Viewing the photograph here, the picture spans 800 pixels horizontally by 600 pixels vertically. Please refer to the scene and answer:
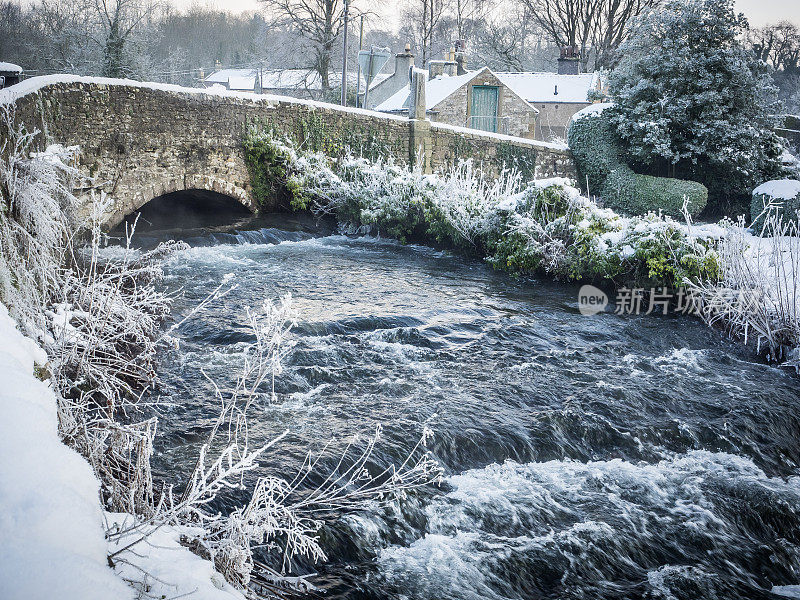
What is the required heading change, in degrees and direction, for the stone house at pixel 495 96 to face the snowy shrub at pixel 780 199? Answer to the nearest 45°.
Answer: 0° — it already faces it

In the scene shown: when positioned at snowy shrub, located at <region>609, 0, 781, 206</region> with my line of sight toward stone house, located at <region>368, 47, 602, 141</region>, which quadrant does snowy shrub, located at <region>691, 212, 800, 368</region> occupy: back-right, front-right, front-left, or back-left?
back-left

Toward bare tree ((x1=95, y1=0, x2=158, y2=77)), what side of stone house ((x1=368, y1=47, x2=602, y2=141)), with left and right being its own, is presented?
right

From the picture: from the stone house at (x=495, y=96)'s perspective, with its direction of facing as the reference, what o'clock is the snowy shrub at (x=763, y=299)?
The snowy shrub is roughly at 12 o'clock from the stone house.

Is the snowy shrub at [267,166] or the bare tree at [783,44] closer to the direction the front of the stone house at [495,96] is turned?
the snowy shrub

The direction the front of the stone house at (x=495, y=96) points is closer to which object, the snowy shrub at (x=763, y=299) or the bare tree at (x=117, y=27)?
the snowy shrub

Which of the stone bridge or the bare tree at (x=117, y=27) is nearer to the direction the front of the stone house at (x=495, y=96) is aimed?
the stone bridge

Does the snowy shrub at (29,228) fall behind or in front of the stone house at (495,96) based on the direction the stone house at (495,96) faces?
in front

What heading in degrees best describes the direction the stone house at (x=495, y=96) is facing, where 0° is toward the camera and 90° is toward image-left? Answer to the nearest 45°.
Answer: approximately 0°

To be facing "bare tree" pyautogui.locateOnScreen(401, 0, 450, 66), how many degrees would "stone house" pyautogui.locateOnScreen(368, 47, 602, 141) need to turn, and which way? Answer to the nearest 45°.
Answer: approximately 180°

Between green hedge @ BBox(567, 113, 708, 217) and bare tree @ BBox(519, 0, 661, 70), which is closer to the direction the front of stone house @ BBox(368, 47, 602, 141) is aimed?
the green hedge
